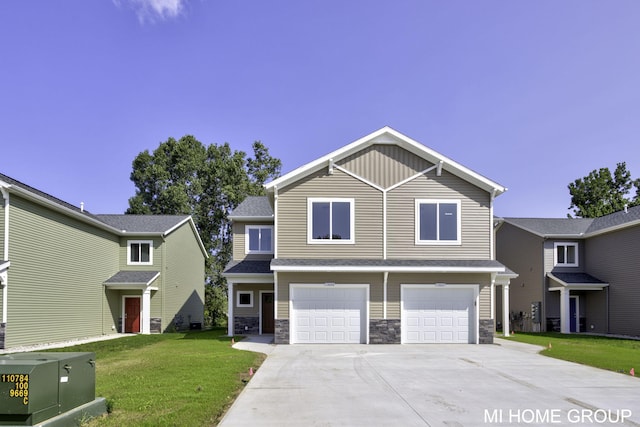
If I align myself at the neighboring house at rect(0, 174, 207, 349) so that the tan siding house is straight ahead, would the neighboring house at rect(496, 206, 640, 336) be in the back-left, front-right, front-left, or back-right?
front-left

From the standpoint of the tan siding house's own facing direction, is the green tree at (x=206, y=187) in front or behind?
behind

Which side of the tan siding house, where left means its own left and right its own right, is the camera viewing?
front

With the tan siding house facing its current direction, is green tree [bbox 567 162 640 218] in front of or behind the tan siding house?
behind

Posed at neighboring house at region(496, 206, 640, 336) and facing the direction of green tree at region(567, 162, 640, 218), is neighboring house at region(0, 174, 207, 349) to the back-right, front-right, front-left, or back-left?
back-left

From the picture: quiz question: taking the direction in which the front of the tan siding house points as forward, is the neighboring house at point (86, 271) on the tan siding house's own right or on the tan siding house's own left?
on the tan siding house's own right

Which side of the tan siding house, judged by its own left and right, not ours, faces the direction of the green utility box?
front

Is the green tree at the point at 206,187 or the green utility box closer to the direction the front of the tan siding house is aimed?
the green utility box
